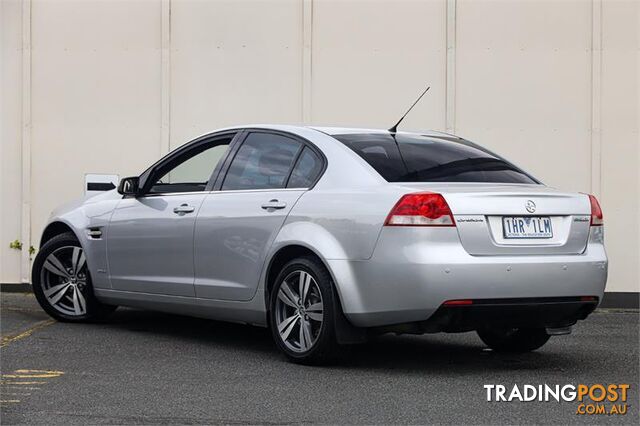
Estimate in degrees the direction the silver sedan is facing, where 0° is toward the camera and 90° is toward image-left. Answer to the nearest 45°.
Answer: approximately 135°
